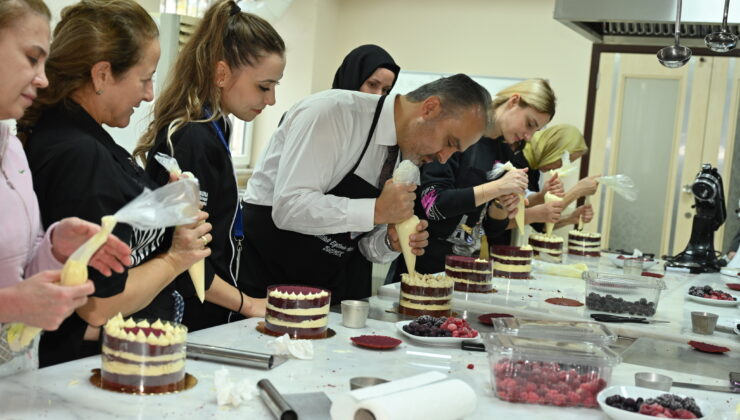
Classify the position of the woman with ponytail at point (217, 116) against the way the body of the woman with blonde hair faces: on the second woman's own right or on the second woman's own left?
on the second woman's own right

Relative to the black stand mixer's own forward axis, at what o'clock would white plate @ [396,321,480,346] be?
The white plate is roughly at 11 o'clock from the black stand mixer.

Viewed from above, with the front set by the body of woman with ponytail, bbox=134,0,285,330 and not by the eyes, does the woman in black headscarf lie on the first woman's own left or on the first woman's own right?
on the first woman's own left

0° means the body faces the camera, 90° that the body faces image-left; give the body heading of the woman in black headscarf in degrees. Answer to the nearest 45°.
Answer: approximately 315°

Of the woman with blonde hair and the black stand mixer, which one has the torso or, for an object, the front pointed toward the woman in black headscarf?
the black stand mixer

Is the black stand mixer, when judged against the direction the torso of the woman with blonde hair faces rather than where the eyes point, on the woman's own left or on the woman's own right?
on the woman's own left

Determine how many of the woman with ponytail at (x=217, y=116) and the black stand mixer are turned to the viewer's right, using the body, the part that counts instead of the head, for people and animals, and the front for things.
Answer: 1

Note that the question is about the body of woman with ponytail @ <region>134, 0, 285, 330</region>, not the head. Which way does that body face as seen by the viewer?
to the viewer's right

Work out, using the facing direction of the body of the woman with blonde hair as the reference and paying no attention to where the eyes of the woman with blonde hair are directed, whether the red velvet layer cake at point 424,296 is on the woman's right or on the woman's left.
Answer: on the woman's right
